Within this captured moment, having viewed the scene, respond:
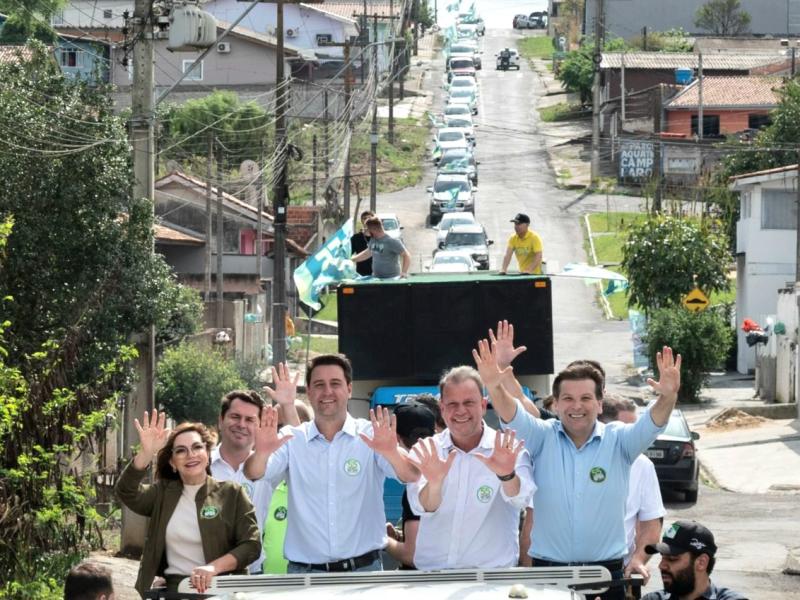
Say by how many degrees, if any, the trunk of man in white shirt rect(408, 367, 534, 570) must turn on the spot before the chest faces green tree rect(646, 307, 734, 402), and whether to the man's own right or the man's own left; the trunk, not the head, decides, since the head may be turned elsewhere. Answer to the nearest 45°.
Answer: approximately 180°

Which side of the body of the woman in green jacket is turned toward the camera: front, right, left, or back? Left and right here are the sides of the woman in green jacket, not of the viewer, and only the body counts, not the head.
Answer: front

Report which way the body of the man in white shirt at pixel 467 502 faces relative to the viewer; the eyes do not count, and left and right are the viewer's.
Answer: facing the viewer

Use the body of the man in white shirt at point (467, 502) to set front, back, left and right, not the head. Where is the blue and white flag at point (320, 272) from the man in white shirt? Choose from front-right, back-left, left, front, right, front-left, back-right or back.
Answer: back

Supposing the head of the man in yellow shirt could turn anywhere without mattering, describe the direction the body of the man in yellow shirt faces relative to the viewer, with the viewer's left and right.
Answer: facing the viewer and to the left of the viewer

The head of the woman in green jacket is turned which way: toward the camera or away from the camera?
toward the camera

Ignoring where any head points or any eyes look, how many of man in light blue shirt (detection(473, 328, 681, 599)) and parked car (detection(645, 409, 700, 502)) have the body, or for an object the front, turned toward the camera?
1

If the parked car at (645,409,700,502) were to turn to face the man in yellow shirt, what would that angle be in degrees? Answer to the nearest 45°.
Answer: approximately 135° to its left

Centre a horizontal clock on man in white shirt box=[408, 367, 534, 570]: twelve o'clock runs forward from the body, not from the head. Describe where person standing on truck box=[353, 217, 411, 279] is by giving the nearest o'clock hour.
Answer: The person standing on truck is roughly at 6 o'clock from the man in white shirt.

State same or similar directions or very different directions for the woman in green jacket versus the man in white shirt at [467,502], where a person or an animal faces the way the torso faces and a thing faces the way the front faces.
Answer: same or similar directions

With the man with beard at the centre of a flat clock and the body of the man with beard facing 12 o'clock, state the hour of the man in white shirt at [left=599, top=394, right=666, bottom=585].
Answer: The man in white shirt is roughly at 4 o'clock from the man with beard.

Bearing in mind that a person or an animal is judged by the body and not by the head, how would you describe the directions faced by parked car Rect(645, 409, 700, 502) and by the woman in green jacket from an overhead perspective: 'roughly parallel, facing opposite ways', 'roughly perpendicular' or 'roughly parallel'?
roughly parallel, facing opposite ways

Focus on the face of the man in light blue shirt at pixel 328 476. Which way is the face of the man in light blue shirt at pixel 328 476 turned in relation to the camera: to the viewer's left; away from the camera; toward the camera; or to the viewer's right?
toward the camera

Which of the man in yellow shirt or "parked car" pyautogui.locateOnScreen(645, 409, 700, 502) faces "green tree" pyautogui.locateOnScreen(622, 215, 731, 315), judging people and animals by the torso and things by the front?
the parked car

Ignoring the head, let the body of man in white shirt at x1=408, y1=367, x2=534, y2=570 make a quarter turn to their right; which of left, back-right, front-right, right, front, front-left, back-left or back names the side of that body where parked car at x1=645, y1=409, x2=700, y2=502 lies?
right

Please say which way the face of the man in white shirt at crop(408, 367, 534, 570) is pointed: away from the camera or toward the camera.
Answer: toward the camera

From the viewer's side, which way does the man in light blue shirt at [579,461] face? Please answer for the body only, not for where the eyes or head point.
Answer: toward the camera

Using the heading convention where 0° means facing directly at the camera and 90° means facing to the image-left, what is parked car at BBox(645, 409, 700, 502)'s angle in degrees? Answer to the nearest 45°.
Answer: approximately 180°

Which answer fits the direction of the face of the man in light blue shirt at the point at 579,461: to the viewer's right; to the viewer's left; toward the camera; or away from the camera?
toward the camera
